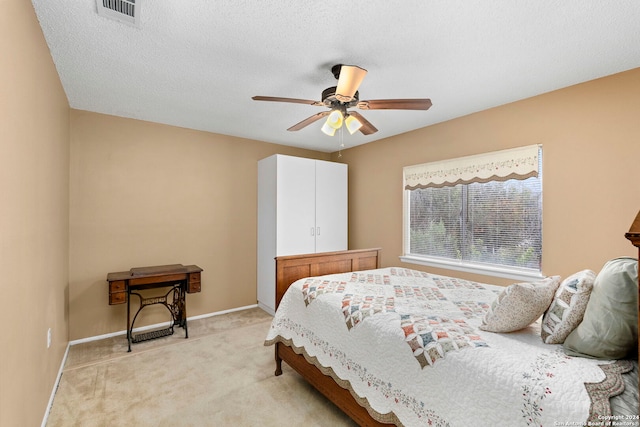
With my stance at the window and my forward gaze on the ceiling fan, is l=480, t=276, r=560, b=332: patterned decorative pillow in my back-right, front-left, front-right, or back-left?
front-left

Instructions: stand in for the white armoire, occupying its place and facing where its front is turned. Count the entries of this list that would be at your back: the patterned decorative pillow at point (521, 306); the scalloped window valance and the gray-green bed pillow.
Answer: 0

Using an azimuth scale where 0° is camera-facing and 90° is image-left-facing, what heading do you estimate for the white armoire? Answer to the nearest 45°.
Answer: approximately 315°

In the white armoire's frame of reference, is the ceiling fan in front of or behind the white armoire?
in front

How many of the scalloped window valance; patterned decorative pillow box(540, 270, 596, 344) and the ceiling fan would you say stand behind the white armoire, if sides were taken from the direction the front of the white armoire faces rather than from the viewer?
0

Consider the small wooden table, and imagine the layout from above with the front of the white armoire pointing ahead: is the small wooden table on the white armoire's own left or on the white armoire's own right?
on the white armoire's own right

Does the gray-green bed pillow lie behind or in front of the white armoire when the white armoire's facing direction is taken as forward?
in front

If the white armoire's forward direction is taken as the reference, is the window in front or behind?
in front

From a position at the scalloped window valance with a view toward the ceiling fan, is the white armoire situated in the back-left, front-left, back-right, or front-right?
front-right

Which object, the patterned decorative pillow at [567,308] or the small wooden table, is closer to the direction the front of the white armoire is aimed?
the patterned decorative pillow
